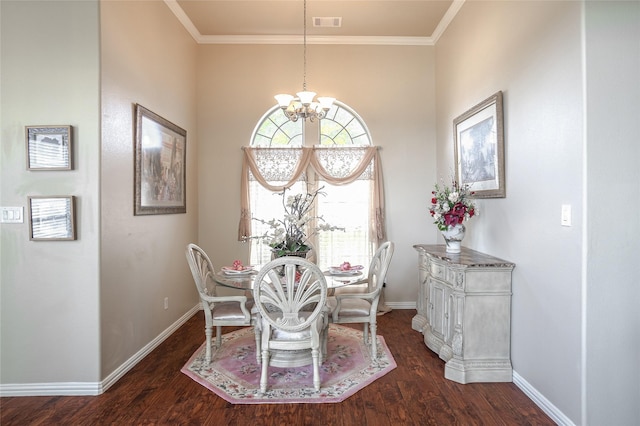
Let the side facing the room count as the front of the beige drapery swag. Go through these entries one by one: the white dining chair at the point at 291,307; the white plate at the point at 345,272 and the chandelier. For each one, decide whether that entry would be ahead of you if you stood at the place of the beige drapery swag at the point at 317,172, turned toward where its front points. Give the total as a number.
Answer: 3

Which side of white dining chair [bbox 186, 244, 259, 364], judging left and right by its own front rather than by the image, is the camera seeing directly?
right

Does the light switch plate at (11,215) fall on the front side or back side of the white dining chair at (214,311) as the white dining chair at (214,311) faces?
on the back side

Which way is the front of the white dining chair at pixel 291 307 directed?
away from the camera

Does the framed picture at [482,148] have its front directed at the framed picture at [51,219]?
yes

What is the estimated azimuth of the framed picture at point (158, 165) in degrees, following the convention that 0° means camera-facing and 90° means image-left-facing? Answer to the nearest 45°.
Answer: approximately 315°

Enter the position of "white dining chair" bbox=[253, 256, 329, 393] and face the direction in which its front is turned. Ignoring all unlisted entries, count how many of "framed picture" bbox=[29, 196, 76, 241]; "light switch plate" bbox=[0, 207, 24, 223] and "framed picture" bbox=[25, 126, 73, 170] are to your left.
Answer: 3

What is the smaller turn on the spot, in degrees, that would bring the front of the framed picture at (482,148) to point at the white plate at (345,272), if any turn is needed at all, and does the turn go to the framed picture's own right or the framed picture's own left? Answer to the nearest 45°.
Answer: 0° — it already faces it
